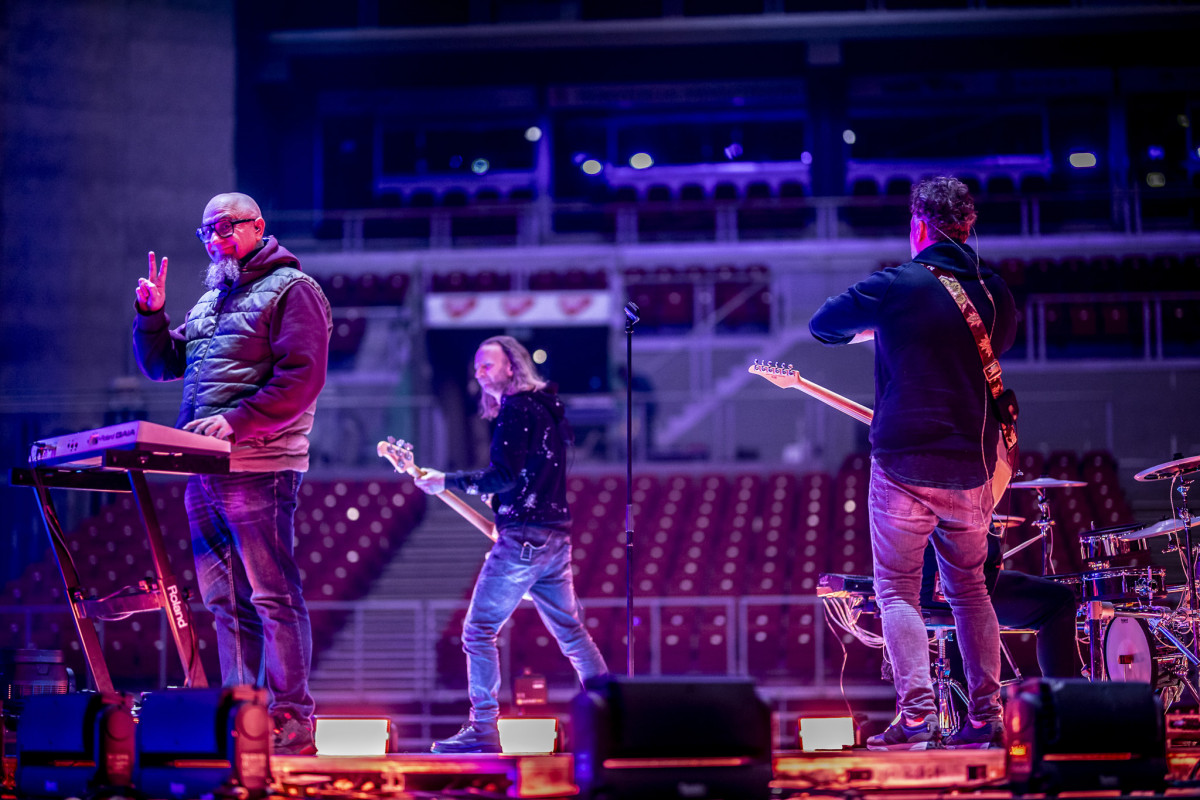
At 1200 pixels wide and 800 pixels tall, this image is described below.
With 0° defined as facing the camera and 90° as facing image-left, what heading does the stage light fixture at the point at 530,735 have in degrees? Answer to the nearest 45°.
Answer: approximately 0°

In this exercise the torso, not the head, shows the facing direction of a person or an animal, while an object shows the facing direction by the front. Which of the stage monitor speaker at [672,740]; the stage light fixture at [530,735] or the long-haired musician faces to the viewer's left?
the long-haired musician

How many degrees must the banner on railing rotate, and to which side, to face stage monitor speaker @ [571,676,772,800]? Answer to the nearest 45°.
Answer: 0° — it already faces it

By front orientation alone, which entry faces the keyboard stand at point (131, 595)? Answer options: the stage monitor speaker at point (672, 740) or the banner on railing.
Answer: the banner on railing

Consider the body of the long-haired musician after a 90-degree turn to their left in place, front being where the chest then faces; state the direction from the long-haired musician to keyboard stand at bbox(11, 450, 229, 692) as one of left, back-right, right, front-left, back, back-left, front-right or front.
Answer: front-right

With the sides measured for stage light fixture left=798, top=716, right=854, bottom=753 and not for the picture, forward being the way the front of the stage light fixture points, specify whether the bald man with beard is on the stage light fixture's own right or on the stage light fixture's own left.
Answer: on the stage light fixture's own right

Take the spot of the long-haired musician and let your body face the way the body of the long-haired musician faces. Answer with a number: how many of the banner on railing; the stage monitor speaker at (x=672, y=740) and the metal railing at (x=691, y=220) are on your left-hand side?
1

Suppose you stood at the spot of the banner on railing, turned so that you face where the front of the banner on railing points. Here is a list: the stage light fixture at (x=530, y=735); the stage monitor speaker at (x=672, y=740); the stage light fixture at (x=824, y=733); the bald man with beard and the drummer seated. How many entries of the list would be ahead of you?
5
